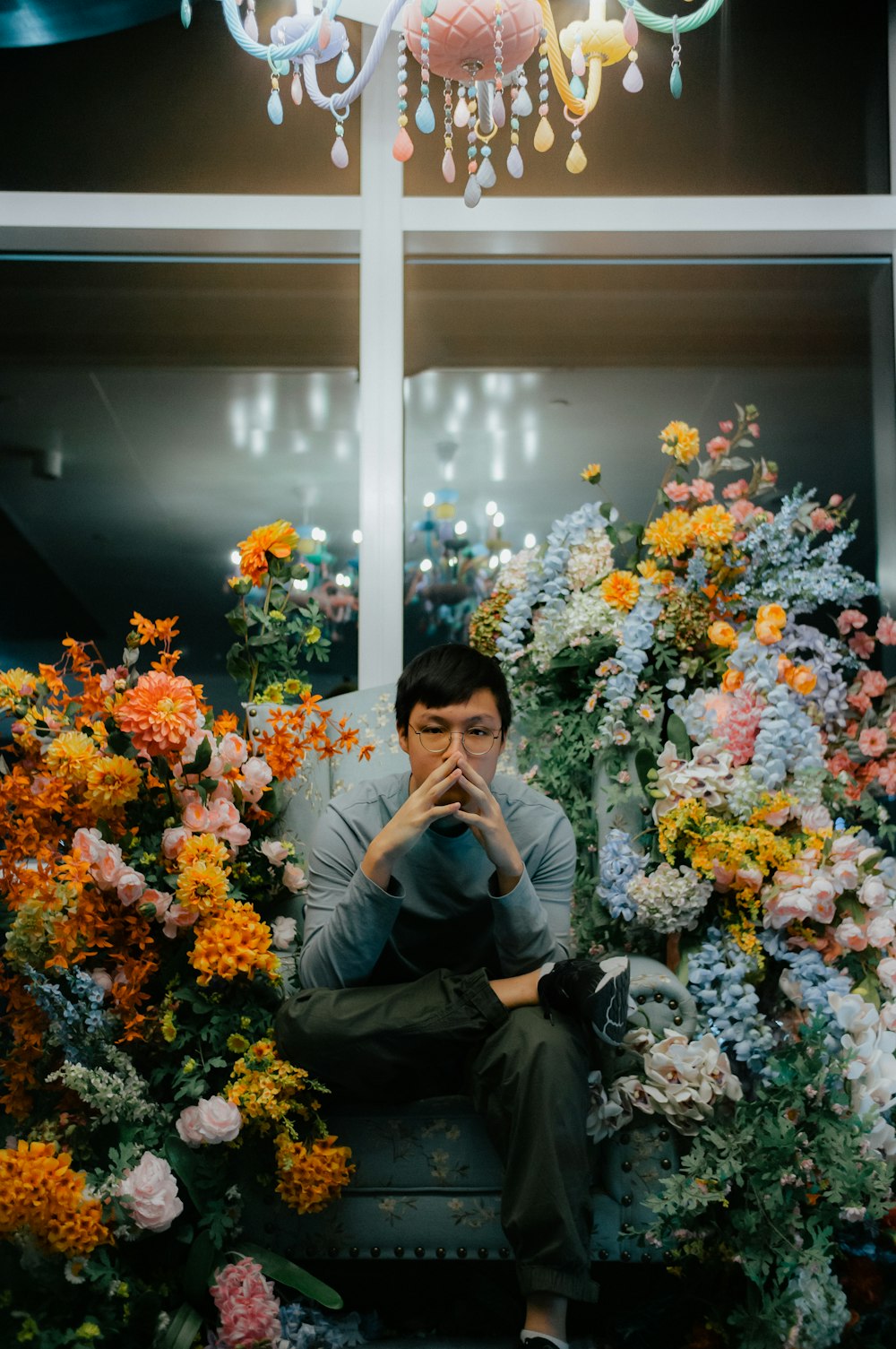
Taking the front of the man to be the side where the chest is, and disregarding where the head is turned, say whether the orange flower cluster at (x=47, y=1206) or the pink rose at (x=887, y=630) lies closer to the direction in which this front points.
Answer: the orange flower cluster

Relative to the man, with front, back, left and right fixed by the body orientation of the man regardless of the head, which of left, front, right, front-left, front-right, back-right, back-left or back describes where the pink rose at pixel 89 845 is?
right

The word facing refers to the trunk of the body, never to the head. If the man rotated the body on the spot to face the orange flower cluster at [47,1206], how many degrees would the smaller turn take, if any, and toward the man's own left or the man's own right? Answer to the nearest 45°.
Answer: approximately 90° to the man's own right

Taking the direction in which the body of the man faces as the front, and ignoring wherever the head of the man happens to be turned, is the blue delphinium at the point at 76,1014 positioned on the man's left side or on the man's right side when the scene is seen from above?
on the man's right side

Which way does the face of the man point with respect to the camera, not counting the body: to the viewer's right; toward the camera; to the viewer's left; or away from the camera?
toward the camera

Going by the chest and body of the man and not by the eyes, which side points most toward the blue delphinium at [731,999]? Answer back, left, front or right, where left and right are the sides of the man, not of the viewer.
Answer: left

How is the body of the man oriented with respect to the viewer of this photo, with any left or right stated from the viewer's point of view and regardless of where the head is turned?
facing the viewer

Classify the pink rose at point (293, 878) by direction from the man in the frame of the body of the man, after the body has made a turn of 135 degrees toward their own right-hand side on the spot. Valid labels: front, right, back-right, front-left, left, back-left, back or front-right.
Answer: front
